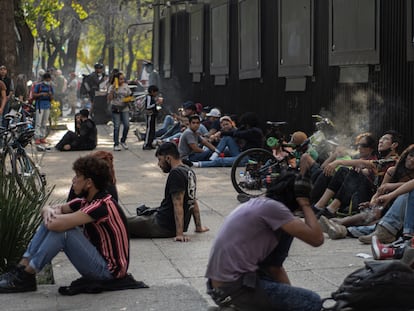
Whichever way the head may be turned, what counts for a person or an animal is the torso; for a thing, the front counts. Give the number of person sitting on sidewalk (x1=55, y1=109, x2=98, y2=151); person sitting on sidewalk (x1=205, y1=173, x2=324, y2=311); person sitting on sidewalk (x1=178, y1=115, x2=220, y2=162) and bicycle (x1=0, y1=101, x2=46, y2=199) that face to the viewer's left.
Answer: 1

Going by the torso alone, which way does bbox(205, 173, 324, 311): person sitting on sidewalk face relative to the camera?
to the viewer's right

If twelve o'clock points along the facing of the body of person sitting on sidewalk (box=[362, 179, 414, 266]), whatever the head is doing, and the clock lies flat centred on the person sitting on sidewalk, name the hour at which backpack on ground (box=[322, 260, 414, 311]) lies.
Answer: The backpack on ground is roughly at 9 o'clock from the person sitting on sidewalk.

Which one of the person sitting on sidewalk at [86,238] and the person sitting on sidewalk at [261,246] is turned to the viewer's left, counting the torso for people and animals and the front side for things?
the person sitting on sidewalk at [86,238]

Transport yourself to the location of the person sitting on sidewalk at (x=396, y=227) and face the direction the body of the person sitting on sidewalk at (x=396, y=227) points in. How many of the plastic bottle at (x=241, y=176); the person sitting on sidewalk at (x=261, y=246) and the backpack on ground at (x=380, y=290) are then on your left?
2

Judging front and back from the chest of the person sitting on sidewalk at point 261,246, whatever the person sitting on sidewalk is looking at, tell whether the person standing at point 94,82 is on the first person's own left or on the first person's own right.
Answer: on the first person's own left
